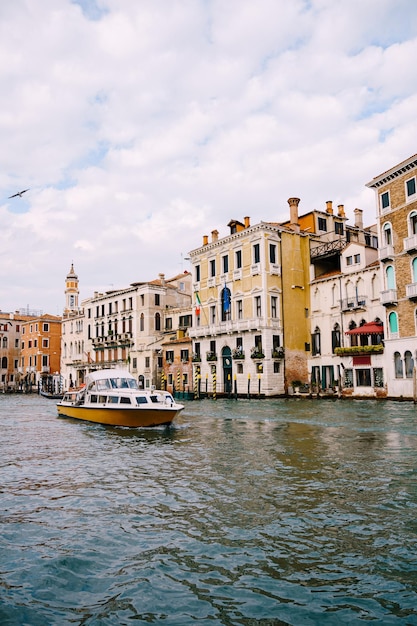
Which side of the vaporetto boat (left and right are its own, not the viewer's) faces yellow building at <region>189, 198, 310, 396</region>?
left

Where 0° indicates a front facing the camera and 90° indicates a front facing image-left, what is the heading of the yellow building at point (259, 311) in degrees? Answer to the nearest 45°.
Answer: approximately 45°

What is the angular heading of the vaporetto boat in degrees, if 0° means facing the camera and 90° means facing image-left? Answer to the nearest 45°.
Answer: approximately 315°

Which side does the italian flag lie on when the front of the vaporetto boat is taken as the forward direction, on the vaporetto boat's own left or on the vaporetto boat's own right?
on the vaporetto boat's own left

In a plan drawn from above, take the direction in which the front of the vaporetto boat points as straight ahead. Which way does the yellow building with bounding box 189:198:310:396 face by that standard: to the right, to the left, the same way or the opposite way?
to the right

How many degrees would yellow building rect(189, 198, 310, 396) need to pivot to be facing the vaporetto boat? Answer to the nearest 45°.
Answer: approximately 45° to its left
